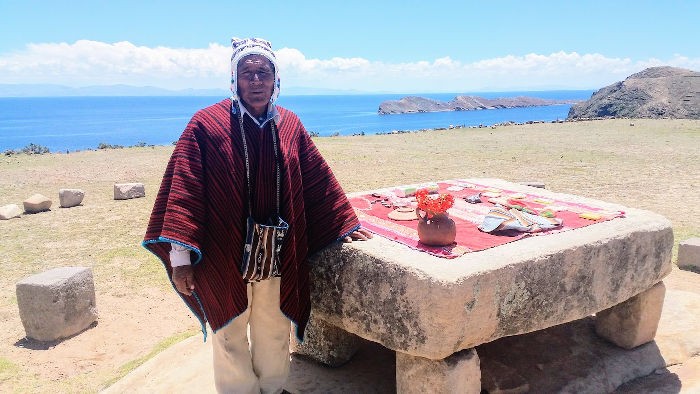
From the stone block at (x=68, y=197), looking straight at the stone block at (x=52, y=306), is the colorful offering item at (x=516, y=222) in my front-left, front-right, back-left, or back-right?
front-left

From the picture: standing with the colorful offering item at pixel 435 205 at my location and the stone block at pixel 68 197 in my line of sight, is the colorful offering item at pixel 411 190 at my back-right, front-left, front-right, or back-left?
front-right

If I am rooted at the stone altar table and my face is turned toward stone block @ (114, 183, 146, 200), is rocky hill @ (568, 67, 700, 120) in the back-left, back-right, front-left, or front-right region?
front-right

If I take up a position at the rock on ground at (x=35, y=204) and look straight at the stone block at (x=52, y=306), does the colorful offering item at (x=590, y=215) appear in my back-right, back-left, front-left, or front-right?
front-left

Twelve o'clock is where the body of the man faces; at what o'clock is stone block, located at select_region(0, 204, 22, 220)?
The stone block is roughly at 5 o'clock from the man.

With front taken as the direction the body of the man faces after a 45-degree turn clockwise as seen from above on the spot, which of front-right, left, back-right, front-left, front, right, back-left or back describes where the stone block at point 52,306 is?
right

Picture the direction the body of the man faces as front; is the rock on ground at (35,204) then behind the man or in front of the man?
behind

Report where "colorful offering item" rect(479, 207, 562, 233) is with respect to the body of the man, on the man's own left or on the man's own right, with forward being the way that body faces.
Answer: on the man's own left

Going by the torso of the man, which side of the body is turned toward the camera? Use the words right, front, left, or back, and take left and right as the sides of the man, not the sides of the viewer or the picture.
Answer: front

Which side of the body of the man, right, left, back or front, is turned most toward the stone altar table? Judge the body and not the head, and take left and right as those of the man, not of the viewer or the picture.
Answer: left

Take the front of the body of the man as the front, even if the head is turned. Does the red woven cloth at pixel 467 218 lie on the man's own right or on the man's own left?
on the man's own left

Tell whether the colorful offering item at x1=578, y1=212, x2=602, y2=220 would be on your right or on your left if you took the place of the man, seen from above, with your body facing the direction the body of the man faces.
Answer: on your left

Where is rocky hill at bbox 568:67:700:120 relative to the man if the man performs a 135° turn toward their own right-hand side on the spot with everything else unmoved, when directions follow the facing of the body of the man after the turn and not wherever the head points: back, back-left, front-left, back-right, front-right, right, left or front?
right
